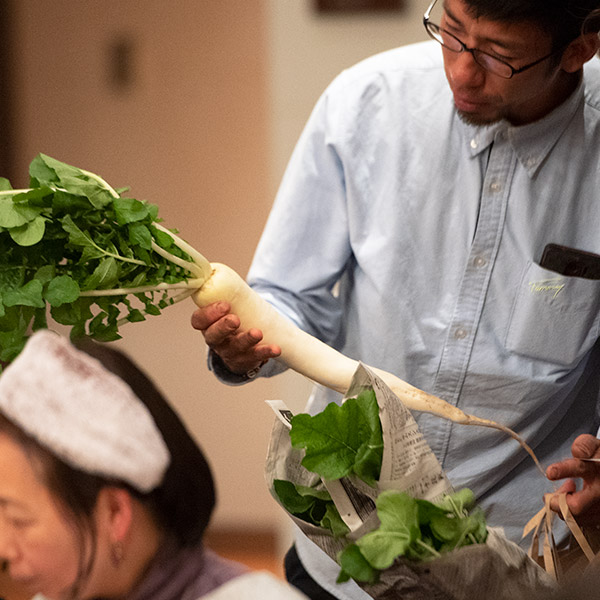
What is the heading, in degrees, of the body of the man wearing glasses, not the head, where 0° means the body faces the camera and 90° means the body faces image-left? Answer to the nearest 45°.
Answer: approximately 0°

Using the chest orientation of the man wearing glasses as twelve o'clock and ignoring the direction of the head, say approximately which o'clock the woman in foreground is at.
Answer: The woman in foreground is roughly at 1 o'clock from the man wearing glasses.
